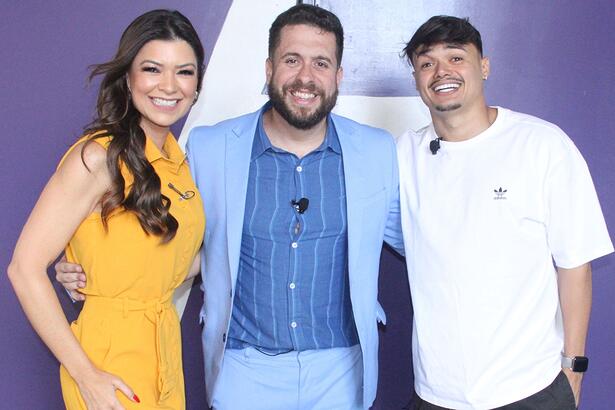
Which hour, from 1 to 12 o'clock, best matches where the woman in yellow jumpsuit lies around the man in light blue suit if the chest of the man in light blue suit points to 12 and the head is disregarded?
The woman in yellow jumpsuit is roughly at 2 o'clock from the man in light blue suit.

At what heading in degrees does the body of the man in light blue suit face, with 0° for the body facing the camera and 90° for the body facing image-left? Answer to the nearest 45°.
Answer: approximately 0°

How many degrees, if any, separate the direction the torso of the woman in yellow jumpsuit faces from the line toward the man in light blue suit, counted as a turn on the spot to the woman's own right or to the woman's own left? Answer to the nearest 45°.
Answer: approximately 45° to the woman's own left

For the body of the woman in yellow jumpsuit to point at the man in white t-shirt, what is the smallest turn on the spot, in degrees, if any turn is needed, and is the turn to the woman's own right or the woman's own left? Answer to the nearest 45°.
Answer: approximately 45° to the woman's own left

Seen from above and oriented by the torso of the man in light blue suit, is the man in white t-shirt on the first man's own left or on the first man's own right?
on the first man's own left

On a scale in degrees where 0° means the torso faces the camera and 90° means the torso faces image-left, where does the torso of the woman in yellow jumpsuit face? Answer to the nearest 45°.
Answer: approximately 315°
